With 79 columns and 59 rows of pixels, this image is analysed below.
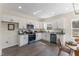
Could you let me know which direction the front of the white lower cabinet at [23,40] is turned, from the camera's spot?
facing the viewer and to the right of the viewer

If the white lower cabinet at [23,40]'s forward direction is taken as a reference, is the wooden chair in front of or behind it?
in front
